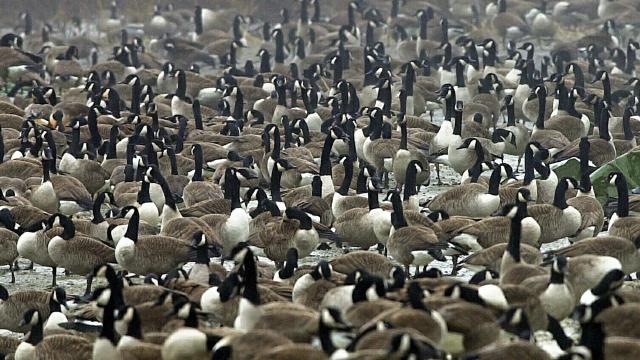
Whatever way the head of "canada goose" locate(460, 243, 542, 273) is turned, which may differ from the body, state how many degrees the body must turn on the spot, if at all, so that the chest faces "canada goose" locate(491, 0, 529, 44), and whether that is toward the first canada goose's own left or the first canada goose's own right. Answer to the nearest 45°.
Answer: approximately 90° to the first canada goose's own left

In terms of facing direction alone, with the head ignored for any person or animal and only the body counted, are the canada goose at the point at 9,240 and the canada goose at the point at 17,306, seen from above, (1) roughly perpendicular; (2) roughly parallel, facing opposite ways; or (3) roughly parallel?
roughly parallel, facing opposite ways

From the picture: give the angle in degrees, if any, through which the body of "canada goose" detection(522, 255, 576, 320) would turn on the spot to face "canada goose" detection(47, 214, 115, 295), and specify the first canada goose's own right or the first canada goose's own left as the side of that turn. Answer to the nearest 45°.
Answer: approximately 135° to the first canada goose's own right

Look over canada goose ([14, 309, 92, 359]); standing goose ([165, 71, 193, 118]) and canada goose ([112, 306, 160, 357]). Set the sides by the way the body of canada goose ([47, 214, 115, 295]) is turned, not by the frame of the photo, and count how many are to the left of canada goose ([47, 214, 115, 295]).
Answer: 2

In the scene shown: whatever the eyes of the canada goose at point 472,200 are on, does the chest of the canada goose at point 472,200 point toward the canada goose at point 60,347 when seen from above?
no

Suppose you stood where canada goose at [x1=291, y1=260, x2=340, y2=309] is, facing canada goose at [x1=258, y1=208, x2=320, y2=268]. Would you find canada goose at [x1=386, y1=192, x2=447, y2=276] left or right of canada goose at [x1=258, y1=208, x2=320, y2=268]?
right
